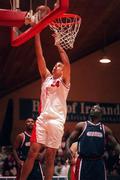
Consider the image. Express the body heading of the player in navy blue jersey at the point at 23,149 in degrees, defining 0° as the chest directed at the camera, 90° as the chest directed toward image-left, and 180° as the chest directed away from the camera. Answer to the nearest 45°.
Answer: approximately 315°

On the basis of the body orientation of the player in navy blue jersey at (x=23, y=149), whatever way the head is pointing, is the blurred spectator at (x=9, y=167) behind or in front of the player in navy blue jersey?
behind
